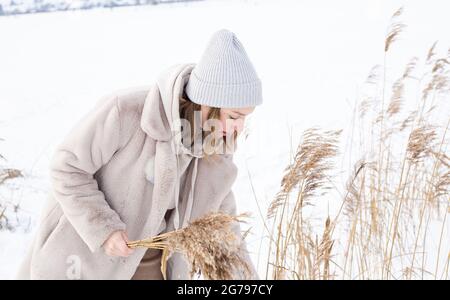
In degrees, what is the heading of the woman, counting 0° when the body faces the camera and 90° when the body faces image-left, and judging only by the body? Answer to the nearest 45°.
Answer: approximately 315°
